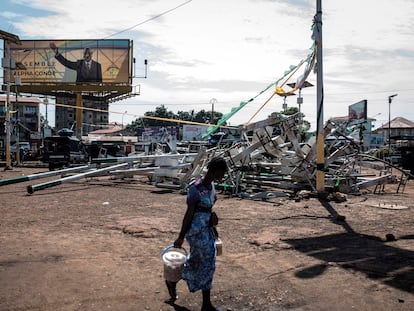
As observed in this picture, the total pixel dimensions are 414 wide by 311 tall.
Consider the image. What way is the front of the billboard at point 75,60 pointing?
toward the camera

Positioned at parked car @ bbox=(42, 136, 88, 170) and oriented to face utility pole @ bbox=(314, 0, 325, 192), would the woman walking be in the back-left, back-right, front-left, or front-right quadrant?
front-right

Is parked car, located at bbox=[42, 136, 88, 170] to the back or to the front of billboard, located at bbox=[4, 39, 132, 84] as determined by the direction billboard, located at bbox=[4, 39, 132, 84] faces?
to the front

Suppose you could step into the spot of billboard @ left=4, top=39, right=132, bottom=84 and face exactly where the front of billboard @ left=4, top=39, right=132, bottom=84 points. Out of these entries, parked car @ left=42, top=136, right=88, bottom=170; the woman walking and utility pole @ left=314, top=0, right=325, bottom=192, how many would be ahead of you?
3

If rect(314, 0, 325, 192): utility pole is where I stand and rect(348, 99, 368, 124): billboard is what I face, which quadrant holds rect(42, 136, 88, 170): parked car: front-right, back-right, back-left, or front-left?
front-left

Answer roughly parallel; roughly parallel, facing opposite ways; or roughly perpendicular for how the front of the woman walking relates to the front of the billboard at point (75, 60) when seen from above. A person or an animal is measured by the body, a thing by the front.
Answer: roughly perpendicular

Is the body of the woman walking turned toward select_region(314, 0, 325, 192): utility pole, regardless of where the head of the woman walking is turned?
no

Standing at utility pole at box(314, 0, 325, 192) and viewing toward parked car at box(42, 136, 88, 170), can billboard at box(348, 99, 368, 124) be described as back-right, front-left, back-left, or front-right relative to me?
front-right

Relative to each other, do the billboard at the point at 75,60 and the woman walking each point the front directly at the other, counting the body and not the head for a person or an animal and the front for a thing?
no

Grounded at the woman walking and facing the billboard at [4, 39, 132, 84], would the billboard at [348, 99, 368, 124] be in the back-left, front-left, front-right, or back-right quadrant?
front-right

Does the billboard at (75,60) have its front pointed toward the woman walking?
yes

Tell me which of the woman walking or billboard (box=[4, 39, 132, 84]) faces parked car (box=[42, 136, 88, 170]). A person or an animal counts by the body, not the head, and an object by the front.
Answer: the billboard
